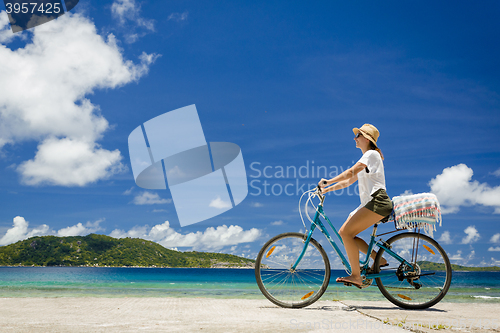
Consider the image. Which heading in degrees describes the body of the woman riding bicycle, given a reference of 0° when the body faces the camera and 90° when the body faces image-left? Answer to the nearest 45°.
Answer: approximately 90°

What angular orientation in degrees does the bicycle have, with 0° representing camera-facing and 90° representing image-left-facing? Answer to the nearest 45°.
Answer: approximately 90°

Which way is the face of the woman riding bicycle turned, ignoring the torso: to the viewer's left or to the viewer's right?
to the viewer's left
